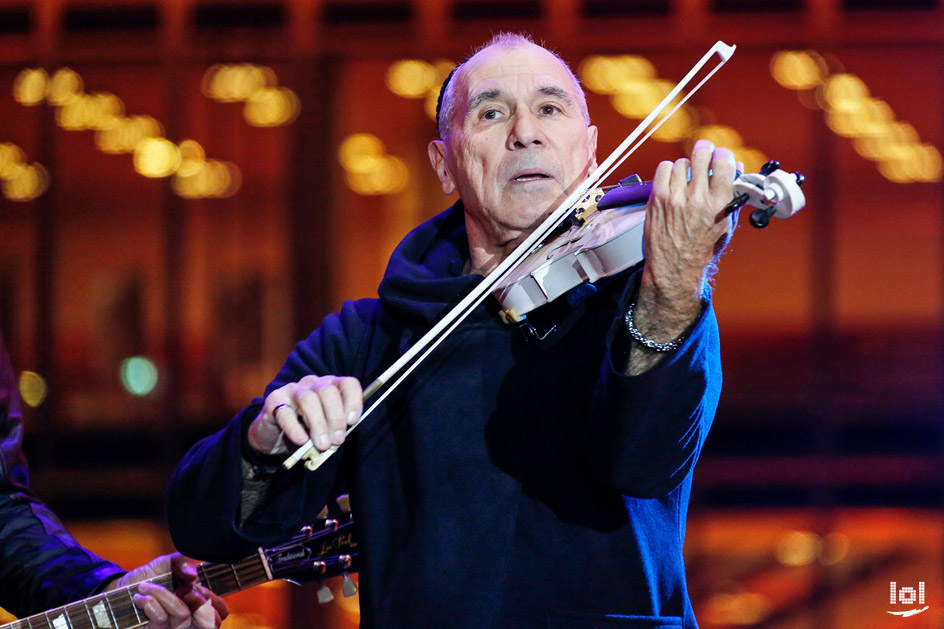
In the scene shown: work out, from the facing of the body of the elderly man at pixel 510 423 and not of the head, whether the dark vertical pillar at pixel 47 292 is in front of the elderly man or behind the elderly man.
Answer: behind

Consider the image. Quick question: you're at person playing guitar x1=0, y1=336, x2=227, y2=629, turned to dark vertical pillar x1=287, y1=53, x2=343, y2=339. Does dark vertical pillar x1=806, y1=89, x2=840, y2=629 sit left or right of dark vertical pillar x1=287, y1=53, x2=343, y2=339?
right

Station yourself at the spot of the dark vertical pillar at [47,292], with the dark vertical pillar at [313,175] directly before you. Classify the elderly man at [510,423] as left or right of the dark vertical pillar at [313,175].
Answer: right

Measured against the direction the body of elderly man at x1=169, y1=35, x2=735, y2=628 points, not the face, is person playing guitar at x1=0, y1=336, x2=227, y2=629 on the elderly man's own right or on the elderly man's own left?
on the elderly man's own right

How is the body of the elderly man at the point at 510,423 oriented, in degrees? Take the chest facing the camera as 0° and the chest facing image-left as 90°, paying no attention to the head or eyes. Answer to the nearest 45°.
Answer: approximately 0°

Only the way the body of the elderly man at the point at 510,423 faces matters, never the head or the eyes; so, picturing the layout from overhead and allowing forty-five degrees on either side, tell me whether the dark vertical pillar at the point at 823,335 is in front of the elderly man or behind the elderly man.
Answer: behind

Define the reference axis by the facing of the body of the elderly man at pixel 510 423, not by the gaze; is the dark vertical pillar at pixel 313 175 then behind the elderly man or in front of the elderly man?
behind

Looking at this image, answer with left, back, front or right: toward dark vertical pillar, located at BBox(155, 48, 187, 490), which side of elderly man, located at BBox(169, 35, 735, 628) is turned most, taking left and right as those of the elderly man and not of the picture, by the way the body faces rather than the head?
back
